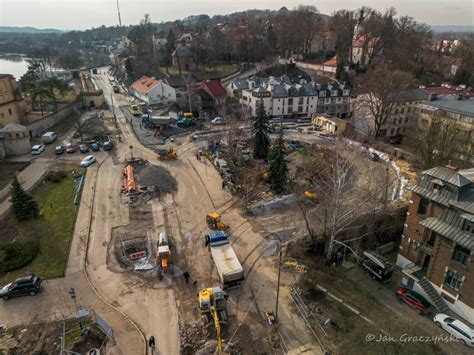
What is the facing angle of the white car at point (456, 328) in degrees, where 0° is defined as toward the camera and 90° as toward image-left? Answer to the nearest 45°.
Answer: approximately 135°

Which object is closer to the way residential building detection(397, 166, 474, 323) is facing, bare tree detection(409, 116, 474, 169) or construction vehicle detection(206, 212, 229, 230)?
the construction vehicle

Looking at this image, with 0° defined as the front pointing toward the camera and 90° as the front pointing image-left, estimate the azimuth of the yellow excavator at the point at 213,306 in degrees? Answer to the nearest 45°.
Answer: approximately 0°

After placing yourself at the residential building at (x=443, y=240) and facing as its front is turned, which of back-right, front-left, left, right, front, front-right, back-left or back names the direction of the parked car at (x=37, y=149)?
front-right

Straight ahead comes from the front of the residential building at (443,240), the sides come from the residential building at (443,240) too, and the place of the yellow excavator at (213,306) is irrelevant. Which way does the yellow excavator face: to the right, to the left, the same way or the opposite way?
to the left

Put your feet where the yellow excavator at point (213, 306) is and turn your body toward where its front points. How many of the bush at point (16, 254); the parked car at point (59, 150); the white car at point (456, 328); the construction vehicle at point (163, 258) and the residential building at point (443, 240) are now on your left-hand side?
2

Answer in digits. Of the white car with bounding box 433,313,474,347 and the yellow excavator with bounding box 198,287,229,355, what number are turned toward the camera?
1

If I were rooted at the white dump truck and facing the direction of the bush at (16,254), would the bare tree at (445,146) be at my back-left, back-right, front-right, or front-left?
back-right

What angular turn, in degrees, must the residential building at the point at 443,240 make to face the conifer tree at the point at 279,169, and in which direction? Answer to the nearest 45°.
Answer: approximately 90° to its right
